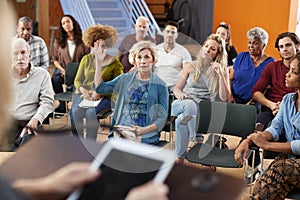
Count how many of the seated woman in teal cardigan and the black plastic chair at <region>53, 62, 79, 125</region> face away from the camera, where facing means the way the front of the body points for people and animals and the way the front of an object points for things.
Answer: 0

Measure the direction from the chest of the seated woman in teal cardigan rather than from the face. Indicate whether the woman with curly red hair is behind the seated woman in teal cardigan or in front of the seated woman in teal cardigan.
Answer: behind

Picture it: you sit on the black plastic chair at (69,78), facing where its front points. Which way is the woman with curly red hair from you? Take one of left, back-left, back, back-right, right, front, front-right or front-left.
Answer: front-left

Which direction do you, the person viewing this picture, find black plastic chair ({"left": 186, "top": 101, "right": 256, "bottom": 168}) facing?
facing the viewer and to the left of the viewer

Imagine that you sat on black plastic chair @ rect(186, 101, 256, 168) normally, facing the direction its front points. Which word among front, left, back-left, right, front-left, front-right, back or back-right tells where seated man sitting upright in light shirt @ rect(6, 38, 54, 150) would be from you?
front-right

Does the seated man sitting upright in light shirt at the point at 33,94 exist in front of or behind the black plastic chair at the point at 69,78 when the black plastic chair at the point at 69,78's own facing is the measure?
in front

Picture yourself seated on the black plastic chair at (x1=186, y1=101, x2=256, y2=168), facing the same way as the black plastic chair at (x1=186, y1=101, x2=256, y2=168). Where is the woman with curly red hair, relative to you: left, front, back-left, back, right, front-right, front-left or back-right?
front-right

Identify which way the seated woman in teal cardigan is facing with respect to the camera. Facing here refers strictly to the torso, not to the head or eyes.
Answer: toward the camera

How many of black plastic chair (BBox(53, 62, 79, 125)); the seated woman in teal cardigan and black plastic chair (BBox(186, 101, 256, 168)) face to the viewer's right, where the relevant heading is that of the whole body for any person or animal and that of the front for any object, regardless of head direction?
0

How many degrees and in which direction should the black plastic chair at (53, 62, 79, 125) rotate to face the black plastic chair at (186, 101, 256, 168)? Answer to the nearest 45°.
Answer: approximately 90° to its left

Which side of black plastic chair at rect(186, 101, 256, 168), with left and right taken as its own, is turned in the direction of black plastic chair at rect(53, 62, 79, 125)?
right
